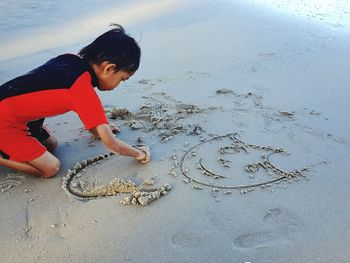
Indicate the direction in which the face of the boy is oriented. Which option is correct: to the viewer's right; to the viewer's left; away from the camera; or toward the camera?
to the viewer's right

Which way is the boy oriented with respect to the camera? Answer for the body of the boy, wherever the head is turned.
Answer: to the viewer's right
